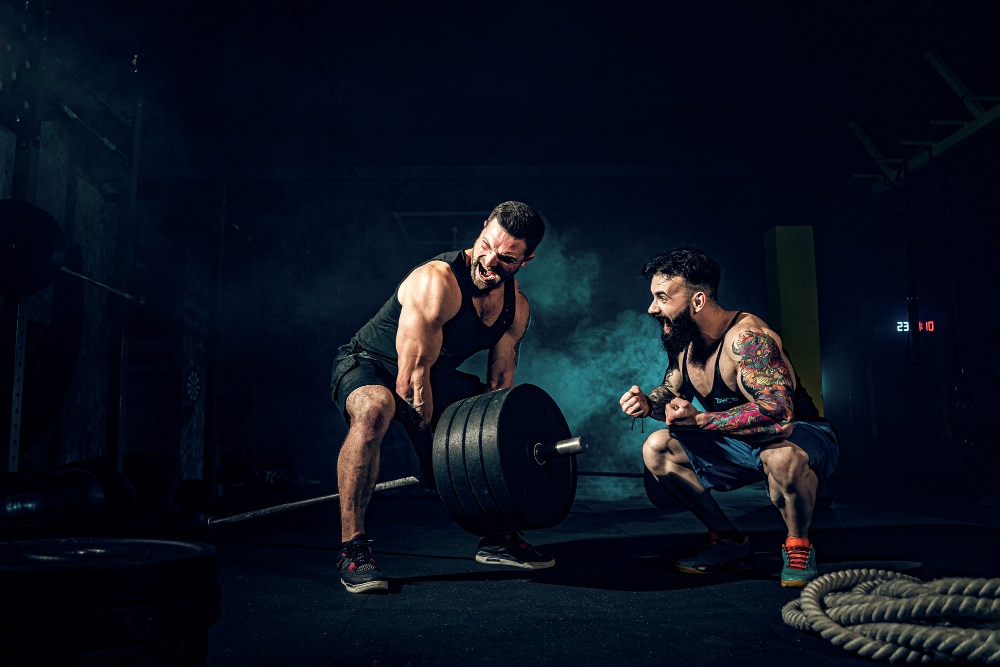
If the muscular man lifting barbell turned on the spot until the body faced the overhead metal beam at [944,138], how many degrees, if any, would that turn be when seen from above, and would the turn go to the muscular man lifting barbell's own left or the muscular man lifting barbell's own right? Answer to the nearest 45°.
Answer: approximately 90° to the muscular man lifting barbell's own left

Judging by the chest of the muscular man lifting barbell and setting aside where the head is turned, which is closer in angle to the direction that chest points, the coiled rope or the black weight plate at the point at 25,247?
the coiled rope

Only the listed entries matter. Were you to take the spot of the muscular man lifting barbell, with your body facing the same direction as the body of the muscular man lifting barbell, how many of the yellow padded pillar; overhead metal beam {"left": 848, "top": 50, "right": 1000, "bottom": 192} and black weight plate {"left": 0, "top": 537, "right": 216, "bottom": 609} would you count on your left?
2

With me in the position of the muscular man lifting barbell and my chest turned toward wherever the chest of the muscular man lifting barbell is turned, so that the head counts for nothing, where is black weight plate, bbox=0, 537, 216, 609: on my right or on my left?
on my right

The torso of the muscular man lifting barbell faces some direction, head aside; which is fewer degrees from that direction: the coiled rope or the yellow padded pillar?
the coiled rope

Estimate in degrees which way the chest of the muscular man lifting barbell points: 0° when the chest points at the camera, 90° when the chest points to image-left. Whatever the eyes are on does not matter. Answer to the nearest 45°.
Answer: approximately 315°
